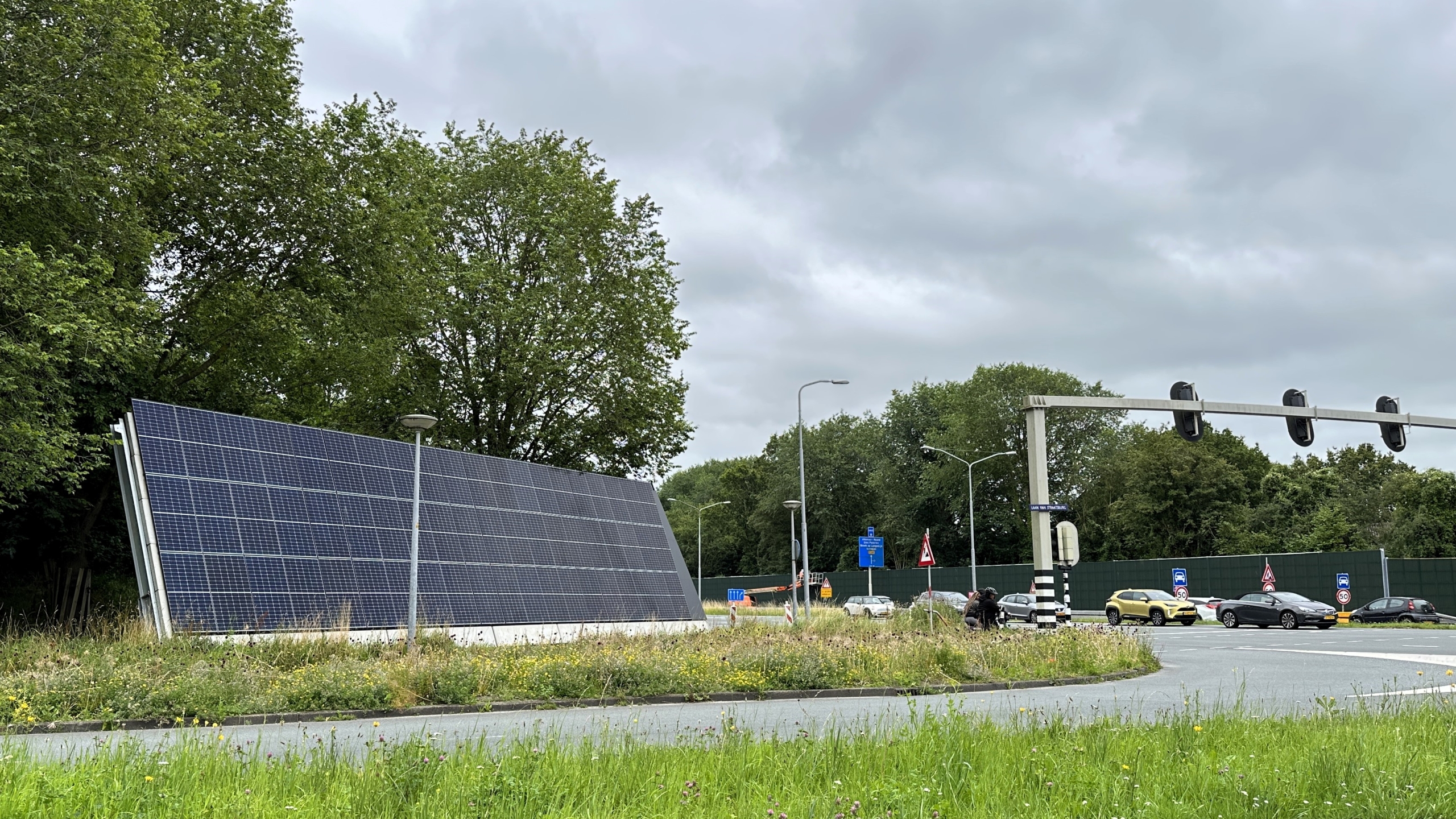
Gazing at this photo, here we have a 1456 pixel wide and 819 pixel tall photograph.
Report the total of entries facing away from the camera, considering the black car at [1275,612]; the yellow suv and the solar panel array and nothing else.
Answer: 0

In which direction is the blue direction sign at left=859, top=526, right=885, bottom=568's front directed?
toward the camera

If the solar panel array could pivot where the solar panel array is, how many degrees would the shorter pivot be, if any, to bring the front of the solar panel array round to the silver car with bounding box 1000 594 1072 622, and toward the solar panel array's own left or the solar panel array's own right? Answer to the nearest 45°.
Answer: approximately 90° to the solar panel array's own left

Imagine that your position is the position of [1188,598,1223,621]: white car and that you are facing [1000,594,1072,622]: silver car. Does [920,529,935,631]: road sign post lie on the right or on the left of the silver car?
left

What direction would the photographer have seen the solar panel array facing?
facing the viewer and to the right of the viewer

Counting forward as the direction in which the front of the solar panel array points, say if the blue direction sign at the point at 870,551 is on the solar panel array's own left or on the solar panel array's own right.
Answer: on the solar panel array's own left

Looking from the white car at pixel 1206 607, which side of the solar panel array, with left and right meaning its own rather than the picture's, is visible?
left

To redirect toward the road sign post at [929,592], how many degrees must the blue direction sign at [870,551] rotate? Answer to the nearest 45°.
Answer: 0° — it already faces it

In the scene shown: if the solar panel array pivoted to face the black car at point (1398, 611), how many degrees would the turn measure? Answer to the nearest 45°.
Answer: approximately 45° to its left

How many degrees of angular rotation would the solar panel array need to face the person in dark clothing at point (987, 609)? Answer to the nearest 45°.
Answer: approximately 45° to its left
